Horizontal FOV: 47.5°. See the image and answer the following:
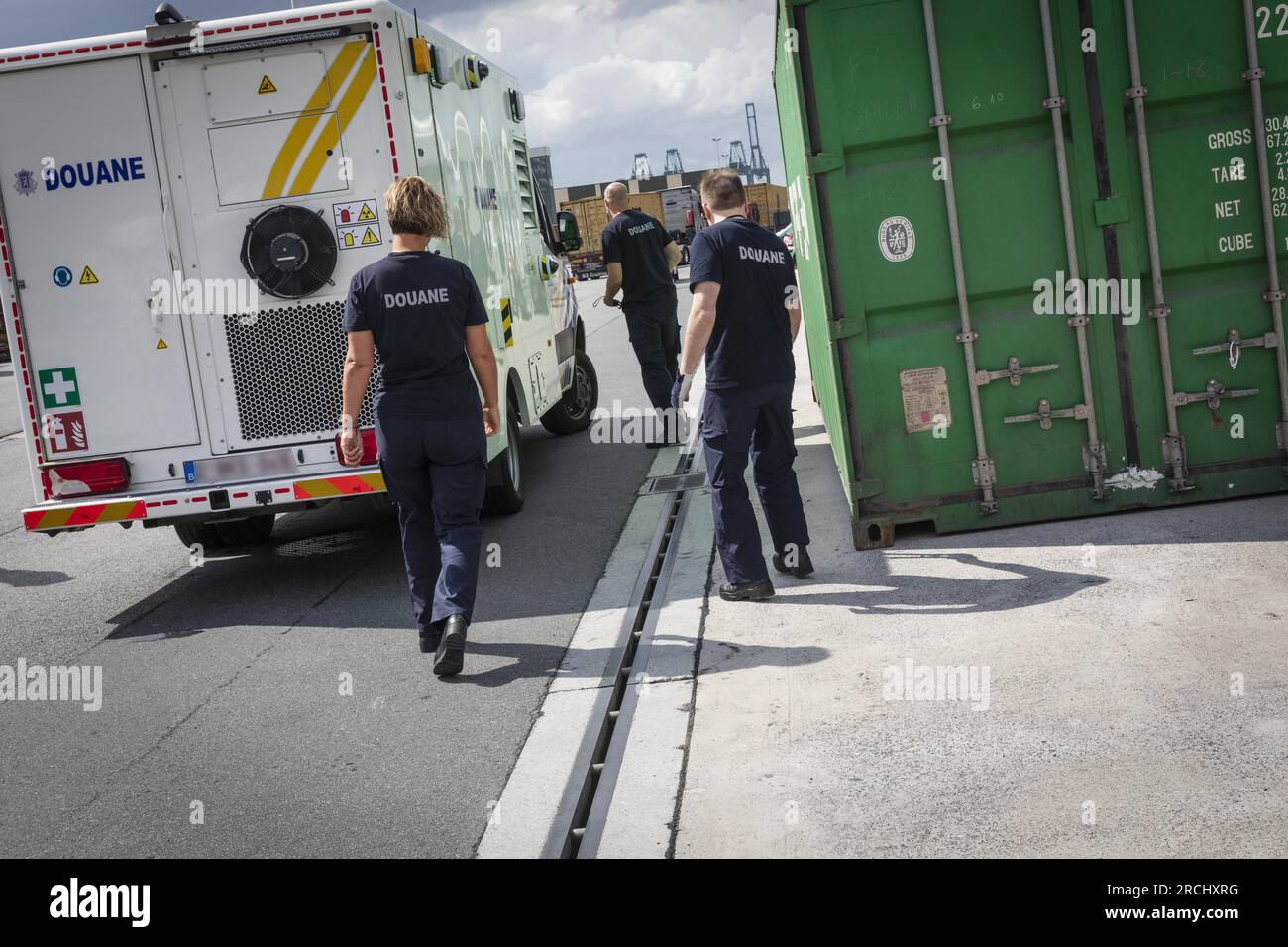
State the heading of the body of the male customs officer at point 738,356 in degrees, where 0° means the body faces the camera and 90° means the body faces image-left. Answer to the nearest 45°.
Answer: approximately 135°

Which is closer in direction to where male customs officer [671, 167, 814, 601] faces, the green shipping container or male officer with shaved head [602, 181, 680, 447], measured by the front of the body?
the male officer with shaved head

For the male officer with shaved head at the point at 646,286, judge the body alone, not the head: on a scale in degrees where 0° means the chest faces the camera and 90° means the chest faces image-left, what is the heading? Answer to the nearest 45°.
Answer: approximately 135°

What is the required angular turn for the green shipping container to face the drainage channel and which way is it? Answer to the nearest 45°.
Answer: approximately 45° to its right

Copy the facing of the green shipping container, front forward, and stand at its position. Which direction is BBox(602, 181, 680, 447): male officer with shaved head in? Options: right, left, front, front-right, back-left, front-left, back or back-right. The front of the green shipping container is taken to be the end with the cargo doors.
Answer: back-right

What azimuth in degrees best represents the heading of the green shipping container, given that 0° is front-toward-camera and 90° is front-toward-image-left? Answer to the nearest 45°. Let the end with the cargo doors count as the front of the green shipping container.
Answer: approximately 0°
